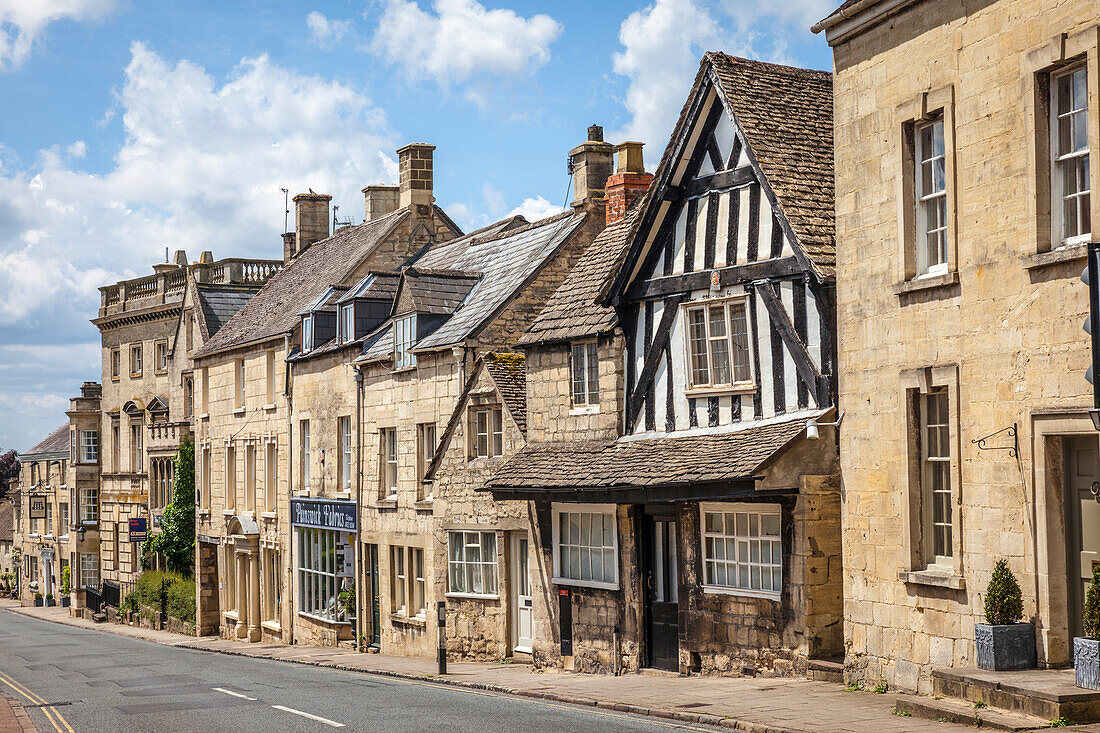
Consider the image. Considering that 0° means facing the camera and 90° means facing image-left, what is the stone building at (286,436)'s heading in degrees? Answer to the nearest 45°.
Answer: approximately 45°

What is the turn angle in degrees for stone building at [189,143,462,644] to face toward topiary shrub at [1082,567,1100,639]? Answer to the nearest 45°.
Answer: approximately 45° to its left

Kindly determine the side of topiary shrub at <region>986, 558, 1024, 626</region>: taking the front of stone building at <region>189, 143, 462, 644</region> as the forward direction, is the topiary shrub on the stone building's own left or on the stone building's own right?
on the stone building's own left

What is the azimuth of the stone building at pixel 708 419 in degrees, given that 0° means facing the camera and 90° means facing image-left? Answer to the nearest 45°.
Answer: approximately 45°

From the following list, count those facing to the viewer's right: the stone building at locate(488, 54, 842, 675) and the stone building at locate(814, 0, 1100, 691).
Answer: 0

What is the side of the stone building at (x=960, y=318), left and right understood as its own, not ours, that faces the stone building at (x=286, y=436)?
right

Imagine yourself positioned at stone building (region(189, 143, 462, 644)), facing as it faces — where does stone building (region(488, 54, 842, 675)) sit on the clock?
stone building (region(488, 54, 842, 675)) is roughly at 10 o'clock from stone building (region(189, 143, 462, 644)).

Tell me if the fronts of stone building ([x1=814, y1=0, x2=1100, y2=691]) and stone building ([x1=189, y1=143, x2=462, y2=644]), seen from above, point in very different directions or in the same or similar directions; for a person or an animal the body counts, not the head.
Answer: same or similar directions

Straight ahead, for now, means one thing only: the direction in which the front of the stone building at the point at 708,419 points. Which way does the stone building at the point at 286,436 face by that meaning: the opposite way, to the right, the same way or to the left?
the same way

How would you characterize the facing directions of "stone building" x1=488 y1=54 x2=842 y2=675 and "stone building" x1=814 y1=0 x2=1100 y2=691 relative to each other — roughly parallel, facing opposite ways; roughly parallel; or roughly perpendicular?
roughly parallel

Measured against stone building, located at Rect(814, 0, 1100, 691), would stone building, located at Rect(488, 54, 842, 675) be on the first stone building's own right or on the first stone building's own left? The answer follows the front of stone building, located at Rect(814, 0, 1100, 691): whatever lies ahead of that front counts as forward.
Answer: on the first stone building's own right
